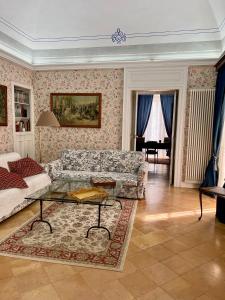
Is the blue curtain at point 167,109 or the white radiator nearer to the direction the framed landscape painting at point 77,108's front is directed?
the white radiator

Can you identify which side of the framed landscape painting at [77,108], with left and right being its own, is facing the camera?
front

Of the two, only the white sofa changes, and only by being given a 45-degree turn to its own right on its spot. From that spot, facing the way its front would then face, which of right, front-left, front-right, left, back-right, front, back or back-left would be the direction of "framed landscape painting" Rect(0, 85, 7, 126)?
back

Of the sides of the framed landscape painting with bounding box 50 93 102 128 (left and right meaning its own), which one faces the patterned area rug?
front

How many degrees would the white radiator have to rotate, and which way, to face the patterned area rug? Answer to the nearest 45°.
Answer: approximately 45° to its right

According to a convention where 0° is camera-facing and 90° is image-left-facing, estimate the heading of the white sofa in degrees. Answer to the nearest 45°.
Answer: approximately 315°

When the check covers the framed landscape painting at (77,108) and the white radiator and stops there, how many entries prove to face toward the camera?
2

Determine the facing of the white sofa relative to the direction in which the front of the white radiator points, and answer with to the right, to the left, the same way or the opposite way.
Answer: to the left

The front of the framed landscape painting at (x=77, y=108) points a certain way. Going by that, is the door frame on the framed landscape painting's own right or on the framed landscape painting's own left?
on the framed landscape painting's own left

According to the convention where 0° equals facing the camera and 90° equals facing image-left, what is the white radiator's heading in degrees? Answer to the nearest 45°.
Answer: approximately 0°

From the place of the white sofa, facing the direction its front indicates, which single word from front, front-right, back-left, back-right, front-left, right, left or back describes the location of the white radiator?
front-left
